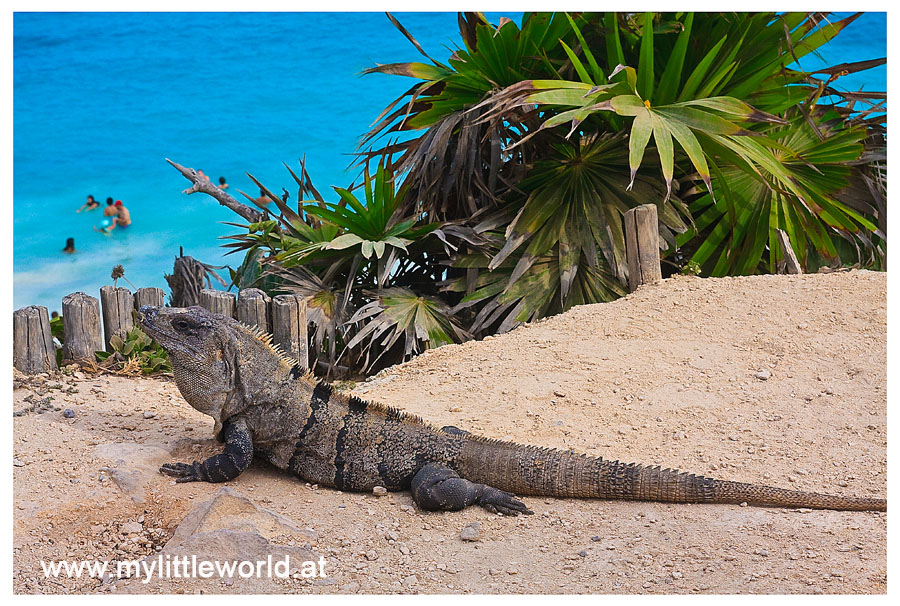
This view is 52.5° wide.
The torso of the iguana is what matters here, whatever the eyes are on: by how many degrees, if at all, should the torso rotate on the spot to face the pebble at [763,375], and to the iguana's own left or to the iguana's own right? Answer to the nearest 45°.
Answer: approximately 135° to the iguana's own right

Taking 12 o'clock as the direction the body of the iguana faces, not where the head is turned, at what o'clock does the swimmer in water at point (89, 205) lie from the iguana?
The swimmer in water is roughly at 2 o'clock from the iguana.

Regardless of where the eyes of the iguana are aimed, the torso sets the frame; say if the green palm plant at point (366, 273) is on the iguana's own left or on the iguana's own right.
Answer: on the iguana's own right

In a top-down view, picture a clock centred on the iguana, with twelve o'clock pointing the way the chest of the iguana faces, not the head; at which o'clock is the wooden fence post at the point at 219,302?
The wooden fence post is roughly at 2 o'clock from the iguana.

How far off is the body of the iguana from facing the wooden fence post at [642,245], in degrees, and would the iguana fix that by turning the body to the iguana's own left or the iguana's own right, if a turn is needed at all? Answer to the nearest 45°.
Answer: approximately 135° to the iguana's own right

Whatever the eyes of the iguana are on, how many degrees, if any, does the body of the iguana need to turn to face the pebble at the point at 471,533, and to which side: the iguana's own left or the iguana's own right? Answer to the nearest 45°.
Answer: approximately 135° to the iguana's own left

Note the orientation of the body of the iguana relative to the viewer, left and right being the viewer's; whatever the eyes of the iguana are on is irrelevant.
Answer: facing to the left of the viewer

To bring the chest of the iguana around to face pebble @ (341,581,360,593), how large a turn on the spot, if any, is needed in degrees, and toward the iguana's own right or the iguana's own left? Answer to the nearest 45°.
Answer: approximately 90° to the iguana's own left

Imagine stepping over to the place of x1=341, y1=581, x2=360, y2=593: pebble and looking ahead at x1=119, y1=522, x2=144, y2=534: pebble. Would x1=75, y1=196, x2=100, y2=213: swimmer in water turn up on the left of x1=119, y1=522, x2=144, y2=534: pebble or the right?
right

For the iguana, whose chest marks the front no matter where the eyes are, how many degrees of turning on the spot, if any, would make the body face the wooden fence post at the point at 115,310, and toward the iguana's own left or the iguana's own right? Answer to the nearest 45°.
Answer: approximately 45° to the iguana's own right
